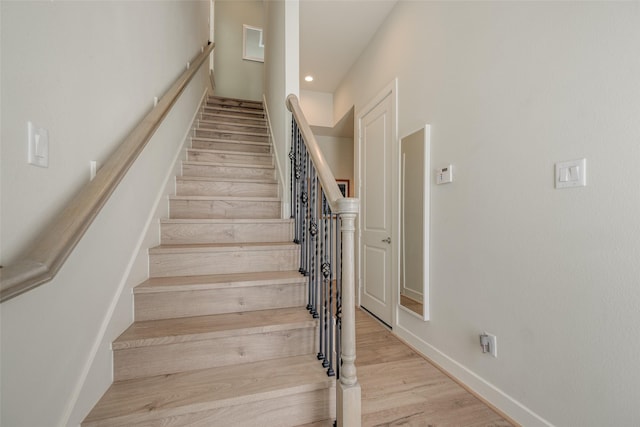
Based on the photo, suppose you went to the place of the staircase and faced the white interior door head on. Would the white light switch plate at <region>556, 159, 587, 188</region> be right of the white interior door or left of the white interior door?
right

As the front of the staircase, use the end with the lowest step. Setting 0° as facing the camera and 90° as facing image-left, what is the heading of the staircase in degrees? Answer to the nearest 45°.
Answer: approximately 0°

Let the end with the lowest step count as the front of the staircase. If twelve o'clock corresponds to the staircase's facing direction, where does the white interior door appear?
The white interior door is roughly at 8 o'clock from the staircase.

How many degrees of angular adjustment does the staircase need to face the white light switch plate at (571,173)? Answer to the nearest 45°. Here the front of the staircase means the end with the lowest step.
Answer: approximately 45° to its left
